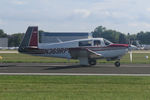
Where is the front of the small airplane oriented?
to the viewer's right
